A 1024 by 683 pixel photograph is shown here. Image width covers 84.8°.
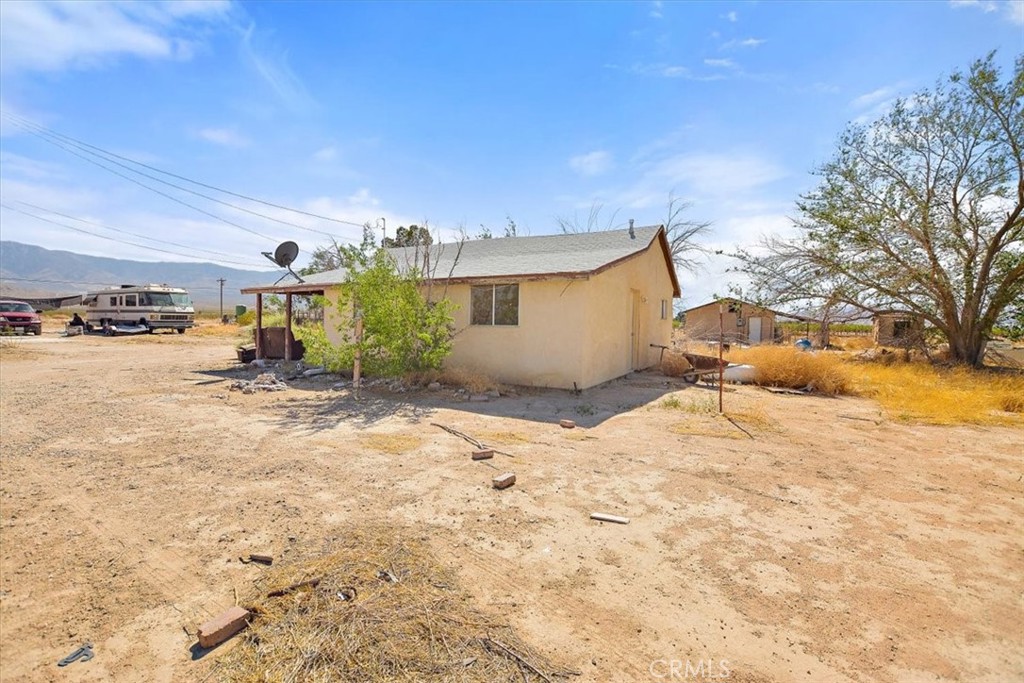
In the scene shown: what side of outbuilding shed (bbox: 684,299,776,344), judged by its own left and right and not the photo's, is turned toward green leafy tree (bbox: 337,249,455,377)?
front

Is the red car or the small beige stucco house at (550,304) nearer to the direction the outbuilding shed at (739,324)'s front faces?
the small beige stucco house

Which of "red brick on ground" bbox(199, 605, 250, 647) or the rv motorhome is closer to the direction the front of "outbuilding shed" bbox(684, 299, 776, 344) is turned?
the red brick on ground

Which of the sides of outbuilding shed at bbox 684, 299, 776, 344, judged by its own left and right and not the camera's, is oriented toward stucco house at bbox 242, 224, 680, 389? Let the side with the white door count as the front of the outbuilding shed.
front

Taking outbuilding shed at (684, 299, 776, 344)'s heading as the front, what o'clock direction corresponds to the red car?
The red car is roughly at 2 o'clock from the outbuilding shed.

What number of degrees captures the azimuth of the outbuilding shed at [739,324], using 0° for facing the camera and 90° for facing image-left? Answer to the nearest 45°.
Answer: approximately 0°

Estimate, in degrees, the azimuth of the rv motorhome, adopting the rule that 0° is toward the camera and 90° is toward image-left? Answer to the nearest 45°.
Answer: approximately 315°

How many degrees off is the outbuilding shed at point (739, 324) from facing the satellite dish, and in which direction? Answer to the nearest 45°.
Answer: approximately 45° to its right

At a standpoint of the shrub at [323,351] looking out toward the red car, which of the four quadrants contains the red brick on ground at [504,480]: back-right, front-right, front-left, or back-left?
back-left

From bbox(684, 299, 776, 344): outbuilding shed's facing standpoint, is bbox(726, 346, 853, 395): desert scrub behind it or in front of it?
in front

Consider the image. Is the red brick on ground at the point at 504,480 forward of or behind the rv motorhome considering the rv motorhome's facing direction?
forward

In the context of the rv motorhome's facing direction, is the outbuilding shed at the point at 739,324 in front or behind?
in front

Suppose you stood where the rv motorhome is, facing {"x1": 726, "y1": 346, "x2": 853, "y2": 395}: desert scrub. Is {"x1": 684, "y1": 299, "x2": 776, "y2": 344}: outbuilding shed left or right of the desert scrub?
left

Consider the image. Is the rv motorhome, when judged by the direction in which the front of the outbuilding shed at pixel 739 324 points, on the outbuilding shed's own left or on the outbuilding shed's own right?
on the outbuilding shed's own right
